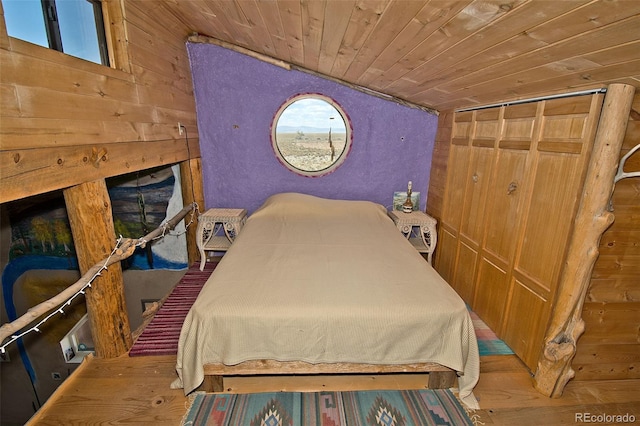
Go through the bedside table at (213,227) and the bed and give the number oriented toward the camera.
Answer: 2

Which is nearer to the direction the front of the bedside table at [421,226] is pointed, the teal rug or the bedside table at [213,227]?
the teal rug

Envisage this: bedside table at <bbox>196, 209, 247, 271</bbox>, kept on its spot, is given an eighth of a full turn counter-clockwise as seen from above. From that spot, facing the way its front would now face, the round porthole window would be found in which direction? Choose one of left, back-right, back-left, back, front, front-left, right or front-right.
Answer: front-left

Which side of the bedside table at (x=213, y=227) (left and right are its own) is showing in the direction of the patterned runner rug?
front

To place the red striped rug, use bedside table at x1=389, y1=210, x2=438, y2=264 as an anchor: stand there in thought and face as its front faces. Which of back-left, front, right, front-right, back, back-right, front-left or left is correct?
front-right

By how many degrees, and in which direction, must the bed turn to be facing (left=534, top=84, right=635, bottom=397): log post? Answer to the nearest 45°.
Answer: approximately 90° to its left

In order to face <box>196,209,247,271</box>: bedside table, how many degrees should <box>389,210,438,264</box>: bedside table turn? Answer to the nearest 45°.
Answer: approximately 90° to its right

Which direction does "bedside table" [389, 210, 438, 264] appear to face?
toward the camera

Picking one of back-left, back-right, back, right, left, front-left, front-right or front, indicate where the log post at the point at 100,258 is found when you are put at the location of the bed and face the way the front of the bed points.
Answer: right

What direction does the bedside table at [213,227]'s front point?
toward the camera
